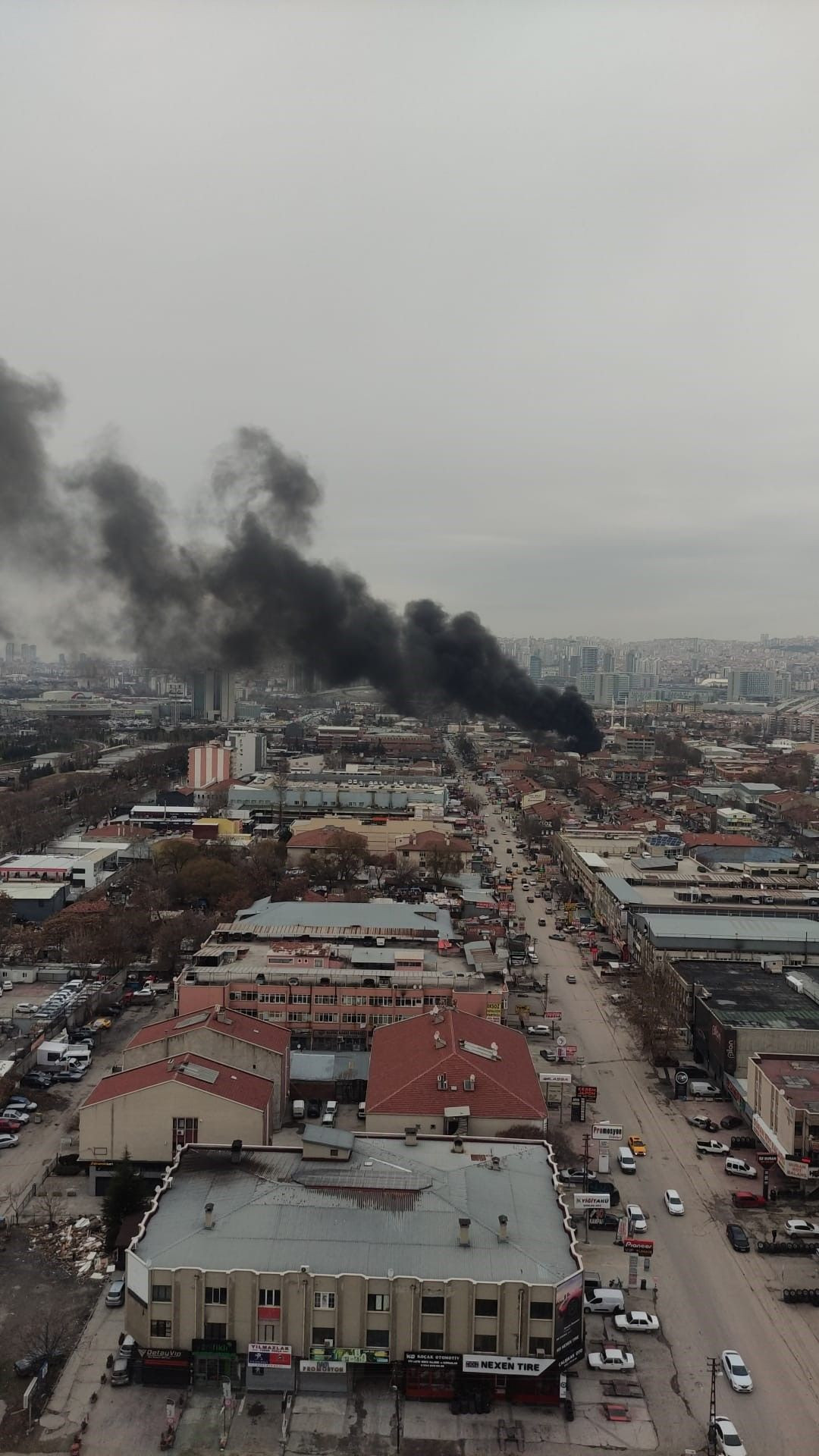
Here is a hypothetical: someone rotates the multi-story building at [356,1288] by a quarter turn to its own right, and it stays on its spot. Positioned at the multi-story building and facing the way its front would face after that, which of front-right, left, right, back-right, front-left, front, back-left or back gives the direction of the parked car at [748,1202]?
back-right

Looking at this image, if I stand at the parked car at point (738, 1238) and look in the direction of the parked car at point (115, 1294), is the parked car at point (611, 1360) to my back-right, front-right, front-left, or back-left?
front-left

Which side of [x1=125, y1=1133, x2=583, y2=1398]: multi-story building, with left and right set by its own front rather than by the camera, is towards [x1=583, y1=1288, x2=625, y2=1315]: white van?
left

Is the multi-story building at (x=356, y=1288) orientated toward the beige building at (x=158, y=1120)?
no

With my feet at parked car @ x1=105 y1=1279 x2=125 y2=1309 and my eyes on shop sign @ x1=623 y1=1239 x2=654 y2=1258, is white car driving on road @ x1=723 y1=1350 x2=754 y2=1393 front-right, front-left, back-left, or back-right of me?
front-right

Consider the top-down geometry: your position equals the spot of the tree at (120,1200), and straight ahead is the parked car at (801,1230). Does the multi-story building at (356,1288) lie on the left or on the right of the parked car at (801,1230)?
right

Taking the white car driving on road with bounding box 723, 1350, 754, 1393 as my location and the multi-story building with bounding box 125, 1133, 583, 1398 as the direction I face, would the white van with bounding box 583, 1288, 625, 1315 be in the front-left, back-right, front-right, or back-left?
front-right

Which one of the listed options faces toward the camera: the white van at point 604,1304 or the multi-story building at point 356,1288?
the multi-story building

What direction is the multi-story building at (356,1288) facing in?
toward the camera
